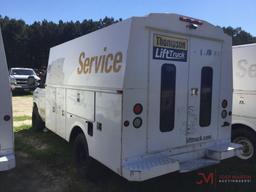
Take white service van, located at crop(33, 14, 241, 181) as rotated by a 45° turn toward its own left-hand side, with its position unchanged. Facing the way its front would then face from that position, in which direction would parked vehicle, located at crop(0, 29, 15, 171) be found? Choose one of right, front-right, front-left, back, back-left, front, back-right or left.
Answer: front

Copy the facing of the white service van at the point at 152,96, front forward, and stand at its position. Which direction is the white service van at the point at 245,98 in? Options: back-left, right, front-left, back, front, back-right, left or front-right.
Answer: right

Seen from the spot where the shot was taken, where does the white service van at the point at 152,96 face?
facing away from the viewer and to the left of the viewer
